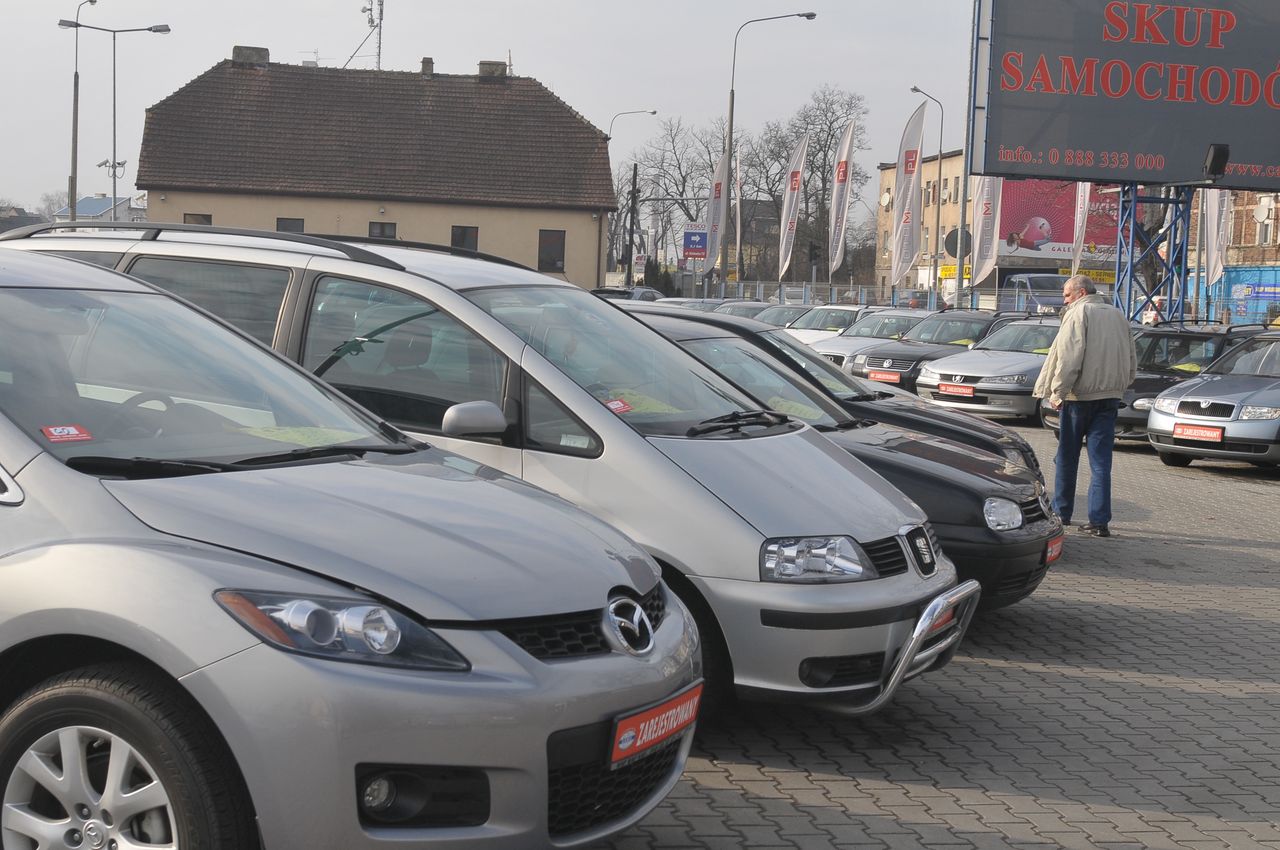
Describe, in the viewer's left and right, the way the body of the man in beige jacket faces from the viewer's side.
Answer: facing away from the viewer and to the left of the viewer

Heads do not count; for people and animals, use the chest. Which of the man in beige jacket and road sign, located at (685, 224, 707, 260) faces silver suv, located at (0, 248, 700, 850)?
the road sign

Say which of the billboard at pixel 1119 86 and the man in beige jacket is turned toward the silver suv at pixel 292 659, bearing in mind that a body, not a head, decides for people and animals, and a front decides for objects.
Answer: the billboard

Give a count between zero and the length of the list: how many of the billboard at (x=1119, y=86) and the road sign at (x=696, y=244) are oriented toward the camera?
2

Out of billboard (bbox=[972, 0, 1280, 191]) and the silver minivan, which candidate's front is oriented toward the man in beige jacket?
the billboard

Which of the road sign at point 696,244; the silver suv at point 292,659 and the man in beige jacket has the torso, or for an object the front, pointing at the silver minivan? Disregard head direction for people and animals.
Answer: the road sign

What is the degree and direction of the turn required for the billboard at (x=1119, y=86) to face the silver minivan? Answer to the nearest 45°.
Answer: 0° — it already faces it
